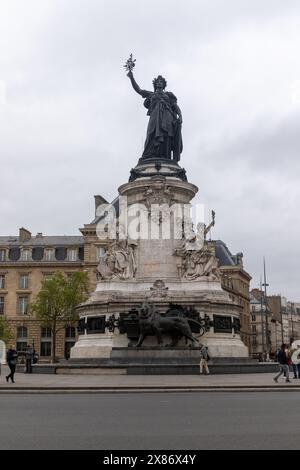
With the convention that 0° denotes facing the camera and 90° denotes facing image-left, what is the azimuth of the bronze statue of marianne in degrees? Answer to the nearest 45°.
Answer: approximately 0°
